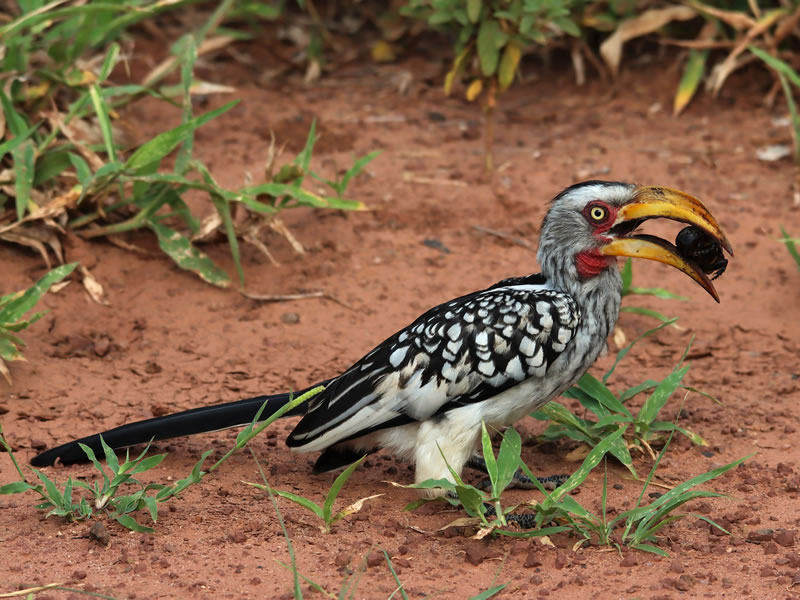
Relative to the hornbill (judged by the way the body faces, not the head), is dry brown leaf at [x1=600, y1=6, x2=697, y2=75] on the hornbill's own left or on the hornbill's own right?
on the hornbill's own left

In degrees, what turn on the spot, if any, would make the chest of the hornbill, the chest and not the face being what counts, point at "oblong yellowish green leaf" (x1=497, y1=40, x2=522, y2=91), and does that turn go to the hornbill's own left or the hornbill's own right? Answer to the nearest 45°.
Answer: approximately 90° to the hornbill's own left

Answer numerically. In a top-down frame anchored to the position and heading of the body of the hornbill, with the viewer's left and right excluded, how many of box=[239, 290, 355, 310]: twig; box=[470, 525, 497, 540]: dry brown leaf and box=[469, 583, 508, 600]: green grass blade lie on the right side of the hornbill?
2

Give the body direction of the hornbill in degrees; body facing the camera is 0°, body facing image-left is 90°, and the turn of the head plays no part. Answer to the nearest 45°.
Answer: approximately 270°

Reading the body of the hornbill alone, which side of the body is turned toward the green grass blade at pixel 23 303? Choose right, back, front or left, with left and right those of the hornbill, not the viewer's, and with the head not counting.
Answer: back

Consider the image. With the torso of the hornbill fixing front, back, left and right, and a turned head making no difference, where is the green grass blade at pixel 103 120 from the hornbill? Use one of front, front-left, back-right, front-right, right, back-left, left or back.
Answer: back-left

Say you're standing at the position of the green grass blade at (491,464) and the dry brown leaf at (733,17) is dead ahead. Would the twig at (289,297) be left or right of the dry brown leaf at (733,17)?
left

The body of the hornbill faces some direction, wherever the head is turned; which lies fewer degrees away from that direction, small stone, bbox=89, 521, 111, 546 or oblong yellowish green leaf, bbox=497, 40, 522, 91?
the oblong yellowish green leaf

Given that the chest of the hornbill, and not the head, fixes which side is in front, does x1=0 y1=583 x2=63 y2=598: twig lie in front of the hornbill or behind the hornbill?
behind

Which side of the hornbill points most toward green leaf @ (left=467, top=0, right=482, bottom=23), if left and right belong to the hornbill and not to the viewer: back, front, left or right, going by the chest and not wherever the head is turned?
left

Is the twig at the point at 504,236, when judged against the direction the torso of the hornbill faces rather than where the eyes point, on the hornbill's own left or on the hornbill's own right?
on the hornbill's own left

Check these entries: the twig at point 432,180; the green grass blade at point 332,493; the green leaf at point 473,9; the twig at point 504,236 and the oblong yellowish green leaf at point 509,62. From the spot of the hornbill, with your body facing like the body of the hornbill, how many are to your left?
4
